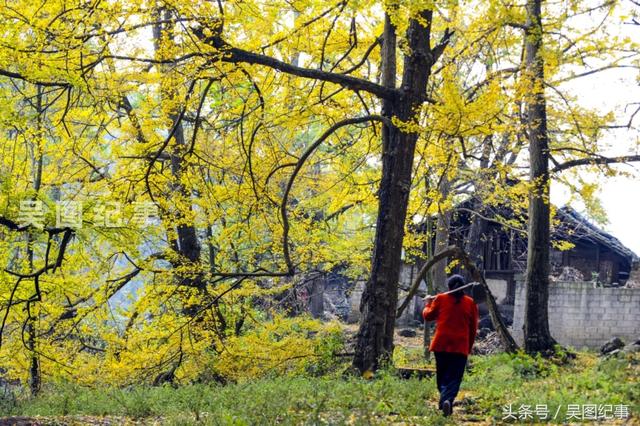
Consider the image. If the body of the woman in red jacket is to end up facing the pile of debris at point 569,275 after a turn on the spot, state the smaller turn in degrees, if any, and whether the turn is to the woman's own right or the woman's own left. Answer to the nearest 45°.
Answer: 0° — they already face it

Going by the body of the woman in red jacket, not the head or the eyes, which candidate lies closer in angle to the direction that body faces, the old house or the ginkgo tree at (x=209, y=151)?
the old house

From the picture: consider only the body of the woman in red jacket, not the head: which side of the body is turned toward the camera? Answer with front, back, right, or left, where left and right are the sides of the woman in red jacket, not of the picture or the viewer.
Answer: back

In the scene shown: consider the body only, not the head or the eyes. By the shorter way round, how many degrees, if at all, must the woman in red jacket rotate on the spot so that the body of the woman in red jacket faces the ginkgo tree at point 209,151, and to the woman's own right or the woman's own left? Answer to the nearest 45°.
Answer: approximately 45° to the woman's own left

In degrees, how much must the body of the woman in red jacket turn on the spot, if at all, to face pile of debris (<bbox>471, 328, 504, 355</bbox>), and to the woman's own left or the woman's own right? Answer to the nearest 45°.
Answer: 0° — they already face it
